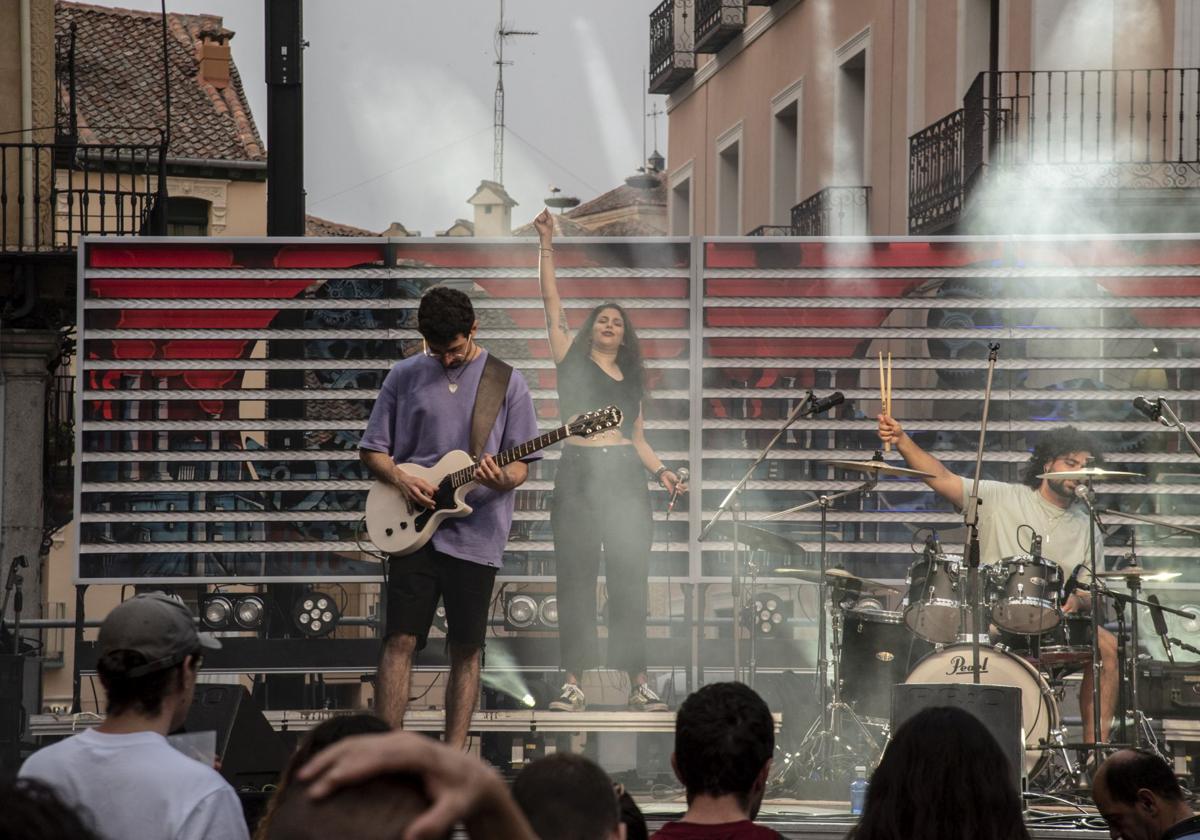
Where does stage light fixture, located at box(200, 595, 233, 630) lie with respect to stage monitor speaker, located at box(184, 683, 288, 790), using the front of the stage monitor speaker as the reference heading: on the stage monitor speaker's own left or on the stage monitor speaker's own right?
on the stage monitor speaker's own left

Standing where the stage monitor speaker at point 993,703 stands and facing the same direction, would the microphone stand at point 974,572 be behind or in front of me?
in front

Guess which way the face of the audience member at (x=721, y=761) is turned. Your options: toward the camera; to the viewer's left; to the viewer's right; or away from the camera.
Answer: away from the camera

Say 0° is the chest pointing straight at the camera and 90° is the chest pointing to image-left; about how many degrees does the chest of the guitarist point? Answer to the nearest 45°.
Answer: approximately 0°

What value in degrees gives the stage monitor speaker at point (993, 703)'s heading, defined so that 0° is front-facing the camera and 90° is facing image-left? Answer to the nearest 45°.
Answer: approximately 180°

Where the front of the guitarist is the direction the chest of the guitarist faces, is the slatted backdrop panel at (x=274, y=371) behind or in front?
behind

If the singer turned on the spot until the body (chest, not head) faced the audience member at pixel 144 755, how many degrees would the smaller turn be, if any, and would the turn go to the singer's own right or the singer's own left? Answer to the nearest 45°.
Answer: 0° — they already face them

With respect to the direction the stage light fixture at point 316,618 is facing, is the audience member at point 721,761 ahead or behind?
ahead

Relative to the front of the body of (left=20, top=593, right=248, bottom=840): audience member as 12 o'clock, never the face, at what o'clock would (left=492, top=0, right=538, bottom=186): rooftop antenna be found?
The rooftop antenna is roughly at 11 o'clock from the audience member.

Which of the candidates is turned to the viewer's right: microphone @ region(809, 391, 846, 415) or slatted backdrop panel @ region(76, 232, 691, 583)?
the microphone
